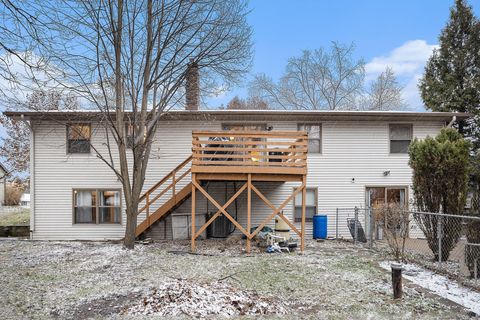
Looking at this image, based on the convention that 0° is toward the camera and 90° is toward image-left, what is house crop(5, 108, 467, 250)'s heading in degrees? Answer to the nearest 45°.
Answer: approximately 180°

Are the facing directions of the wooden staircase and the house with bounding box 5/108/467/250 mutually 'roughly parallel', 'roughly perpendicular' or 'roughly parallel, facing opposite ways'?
roughly perpendicular

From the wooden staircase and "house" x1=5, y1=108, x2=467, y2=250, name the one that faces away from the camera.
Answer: the house

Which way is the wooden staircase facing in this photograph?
to the viewer's left

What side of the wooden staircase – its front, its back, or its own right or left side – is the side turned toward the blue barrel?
back

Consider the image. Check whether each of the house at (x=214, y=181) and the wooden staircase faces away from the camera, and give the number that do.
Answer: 1

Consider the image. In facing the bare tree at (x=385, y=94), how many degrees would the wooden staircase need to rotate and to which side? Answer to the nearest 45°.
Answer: approximately 135° to its right

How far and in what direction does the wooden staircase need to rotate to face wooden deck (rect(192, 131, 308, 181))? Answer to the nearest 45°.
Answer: approximately 135° to its left
